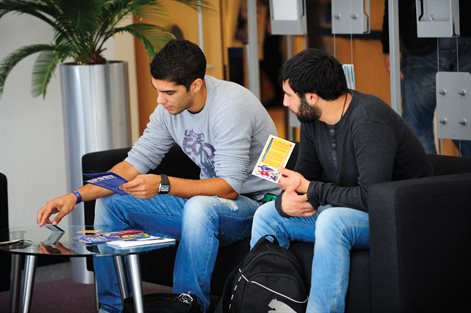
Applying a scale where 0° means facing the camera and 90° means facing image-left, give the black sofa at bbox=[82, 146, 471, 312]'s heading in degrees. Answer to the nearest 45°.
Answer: approximately 45°

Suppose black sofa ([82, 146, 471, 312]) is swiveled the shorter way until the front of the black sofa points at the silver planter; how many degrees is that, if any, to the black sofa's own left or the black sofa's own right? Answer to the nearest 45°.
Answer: approximately 90° to the black sofa's own right

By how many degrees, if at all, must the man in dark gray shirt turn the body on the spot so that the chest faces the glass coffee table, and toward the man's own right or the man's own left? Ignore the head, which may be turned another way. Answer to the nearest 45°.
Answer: approximately 45° to the man's own right

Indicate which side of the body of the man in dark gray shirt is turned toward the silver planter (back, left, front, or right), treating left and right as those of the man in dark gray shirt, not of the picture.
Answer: right

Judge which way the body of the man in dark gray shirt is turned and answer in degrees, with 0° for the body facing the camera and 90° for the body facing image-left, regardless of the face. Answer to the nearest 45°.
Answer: approximately 45°

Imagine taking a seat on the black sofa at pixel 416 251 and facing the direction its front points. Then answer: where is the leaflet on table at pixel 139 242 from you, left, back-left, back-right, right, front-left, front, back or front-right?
front-right

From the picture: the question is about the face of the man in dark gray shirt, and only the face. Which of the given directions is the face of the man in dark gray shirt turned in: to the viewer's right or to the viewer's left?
to the viewer's left

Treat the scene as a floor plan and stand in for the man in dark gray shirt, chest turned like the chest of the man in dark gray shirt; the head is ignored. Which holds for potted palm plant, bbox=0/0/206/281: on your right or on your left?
on your right
